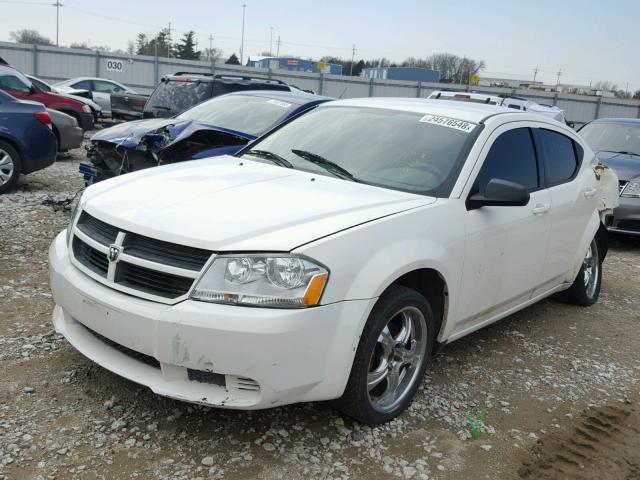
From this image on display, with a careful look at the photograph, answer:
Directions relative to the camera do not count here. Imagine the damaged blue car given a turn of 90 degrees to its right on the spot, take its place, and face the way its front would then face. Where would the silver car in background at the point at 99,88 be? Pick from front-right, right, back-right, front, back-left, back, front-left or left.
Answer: front-right

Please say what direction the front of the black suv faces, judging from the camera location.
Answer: facing away from the viewer and to the right of the viewer

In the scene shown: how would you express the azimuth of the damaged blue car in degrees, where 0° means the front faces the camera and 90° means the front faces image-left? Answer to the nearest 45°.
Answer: approximately 45°

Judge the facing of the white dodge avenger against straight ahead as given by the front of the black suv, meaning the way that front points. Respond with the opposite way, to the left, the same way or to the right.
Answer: the opposite way

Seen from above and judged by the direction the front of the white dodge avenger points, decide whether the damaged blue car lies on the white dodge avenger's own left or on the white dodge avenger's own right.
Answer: on the white dodge avenger's own right

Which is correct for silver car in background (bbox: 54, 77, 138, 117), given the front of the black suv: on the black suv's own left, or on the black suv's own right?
on the black suv's own left

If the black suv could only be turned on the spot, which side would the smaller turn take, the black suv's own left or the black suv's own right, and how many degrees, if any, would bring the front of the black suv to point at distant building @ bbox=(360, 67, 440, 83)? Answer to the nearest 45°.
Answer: approximately 45° to the black suv's own left

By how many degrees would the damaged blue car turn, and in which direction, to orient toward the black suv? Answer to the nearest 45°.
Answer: approximately 135° to its right

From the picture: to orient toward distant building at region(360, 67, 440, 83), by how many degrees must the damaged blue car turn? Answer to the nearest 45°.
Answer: approximately 135° to its right

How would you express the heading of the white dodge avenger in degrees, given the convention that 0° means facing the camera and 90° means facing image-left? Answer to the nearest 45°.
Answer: approximately 45°

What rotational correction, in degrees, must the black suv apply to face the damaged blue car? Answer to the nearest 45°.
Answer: approximately 135° to its right

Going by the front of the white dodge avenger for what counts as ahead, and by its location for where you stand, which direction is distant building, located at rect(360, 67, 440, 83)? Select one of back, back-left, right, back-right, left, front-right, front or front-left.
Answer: back-right

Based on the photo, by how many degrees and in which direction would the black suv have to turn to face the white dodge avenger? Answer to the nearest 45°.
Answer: approximately 135° to its right

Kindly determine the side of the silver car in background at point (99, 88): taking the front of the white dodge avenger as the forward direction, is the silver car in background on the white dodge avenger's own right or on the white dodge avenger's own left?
on the white dodge avenger's own right

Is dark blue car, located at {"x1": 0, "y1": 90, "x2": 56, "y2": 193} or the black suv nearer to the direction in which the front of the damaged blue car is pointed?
the dark blue car

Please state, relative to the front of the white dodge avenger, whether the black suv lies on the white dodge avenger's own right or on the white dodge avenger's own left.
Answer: on the white dodge avenger's own right
